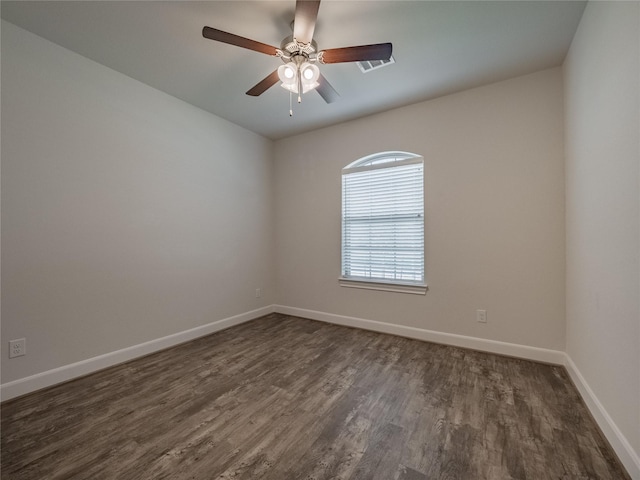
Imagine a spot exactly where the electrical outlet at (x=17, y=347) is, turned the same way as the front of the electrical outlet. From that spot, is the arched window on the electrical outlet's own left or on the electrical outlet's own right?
on the electrical outlet's own left

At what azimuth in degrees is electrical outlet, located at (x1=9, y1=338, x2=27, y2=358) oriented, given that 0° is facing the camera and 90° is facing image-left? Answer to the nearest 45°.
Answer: approximately 0°

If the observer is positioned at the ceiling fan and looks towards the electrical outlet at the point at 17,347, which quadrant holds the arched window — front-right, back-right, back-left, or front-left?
back-right

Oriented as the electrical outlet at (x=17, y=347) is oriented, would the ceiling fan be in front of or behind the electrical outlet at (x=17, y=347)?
in front
